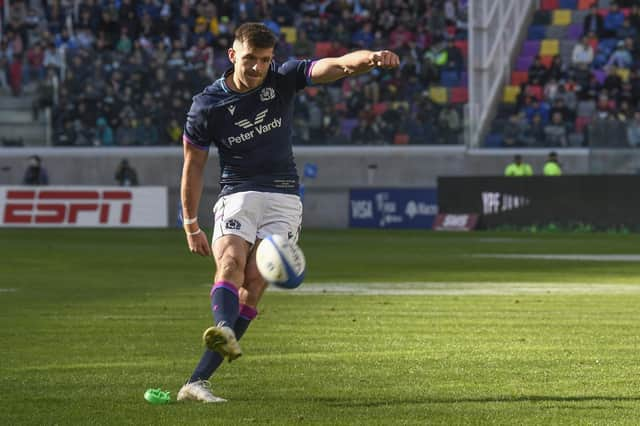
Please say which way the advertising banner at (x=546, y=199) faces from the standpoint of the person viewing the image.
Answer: facing the viewer

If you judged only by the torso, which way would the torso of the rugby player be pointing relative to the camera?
toward the camera

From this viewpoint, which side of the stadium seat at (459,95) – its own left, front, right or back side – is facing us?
front

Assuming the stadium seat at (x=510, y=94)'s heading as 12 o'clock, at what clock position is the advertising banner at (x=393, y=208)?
The advertising banner is roughly at 12 o'clock from the stadium seat.

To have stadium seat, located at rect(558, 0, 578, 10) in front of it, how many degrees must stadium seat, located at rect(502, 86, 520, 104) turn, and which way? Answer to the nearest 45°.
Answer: approximately 180°

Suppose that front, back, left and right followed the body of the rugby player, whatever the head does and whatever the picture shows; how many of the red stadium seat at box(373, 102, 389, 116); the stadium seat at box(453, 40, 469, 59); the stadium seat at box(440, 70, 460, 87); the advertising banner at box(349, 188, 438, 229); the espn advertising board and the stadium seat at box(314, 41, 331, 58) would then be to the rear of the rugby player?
6

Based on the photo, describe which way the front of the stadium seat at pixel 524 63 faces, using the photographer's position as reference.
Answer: facing the viewer and to the left of the viewer

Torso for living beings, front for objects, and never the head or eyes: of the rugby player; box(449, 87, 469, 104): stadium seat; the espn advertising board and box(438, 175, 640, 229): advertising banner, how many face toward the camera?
4

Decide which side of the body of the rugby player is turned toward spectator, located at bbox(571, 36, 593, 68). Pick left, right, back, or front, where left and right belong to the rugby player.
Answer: back

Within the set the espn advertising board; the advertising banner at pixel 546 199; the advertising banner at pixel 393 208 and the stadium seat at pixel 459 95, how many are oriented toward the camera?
4

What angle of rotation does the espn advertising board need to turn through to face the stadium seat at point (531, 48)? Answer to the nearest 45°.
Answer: approximately 90° to its left

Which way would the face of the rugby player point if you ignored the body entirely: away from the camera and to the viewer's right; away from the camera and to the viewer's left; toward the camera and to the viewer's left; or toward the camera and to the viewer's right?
toward the camera and to the viewer's right

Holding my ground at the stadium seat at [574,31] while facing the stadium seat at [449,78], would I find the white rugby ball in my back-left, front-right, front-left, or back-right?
front-left

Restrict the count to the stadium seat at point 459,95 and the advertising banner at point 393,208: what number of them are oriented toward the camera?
2

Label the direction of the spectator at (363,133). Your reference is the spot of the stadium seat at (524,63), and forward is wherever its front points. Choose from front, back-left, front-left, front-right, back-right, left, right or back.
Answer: front
